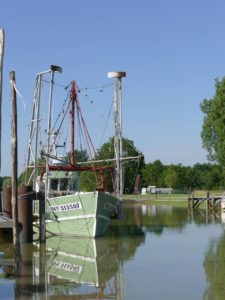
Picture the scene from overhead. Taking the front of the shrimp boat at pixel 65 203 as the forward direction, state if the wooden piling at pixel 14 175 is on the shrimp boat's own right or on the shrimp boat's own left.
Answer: on the shrimp boat's own right
